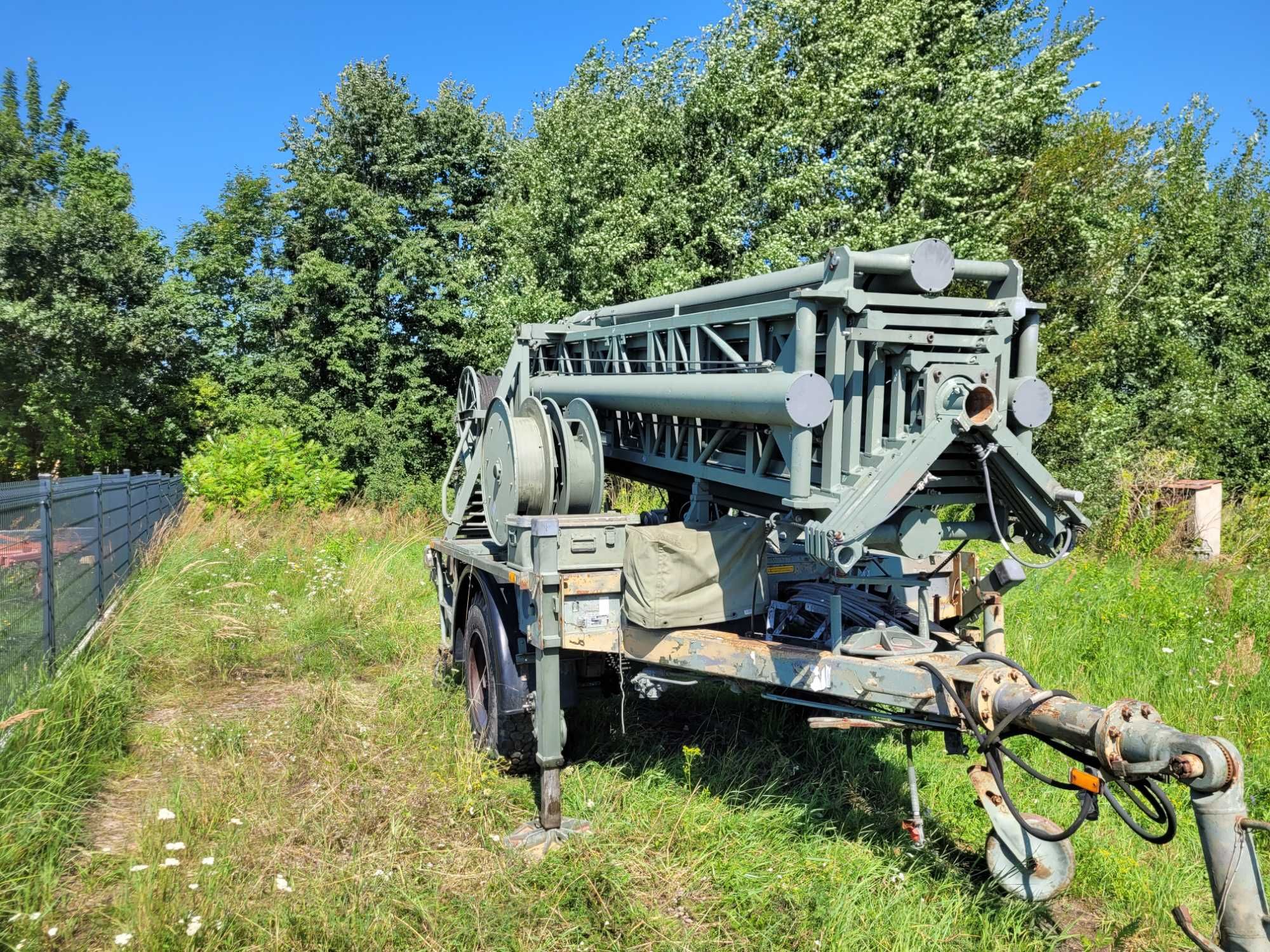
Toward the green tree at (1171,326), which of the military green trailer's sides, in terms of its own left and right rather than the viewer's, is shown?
left

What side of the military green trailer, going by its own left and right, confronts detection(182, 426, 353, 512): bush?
back

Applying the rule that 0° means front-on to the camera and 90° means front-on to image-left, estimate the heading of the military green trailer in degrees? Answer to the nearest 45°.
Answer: approximately 315°

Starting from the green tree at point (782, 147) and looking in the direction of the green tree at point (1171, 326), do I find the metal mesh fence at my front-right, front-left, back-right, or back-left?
back-right

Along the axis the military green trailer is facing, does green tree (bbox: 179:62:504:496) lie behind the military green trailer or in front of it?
behind

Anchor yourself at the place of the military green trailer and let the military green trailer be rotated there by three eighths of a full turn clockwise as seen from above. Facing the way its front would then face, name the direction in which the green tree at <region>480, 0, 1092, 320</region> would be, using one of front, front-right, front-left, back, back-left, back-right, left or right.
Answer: right

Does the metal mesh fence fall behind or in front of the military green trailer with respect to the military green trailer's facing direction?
behind

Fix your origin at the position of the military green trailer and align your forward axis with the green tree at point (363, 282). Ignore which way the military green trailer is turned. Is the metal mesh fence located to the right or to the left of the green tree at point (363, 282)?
left
